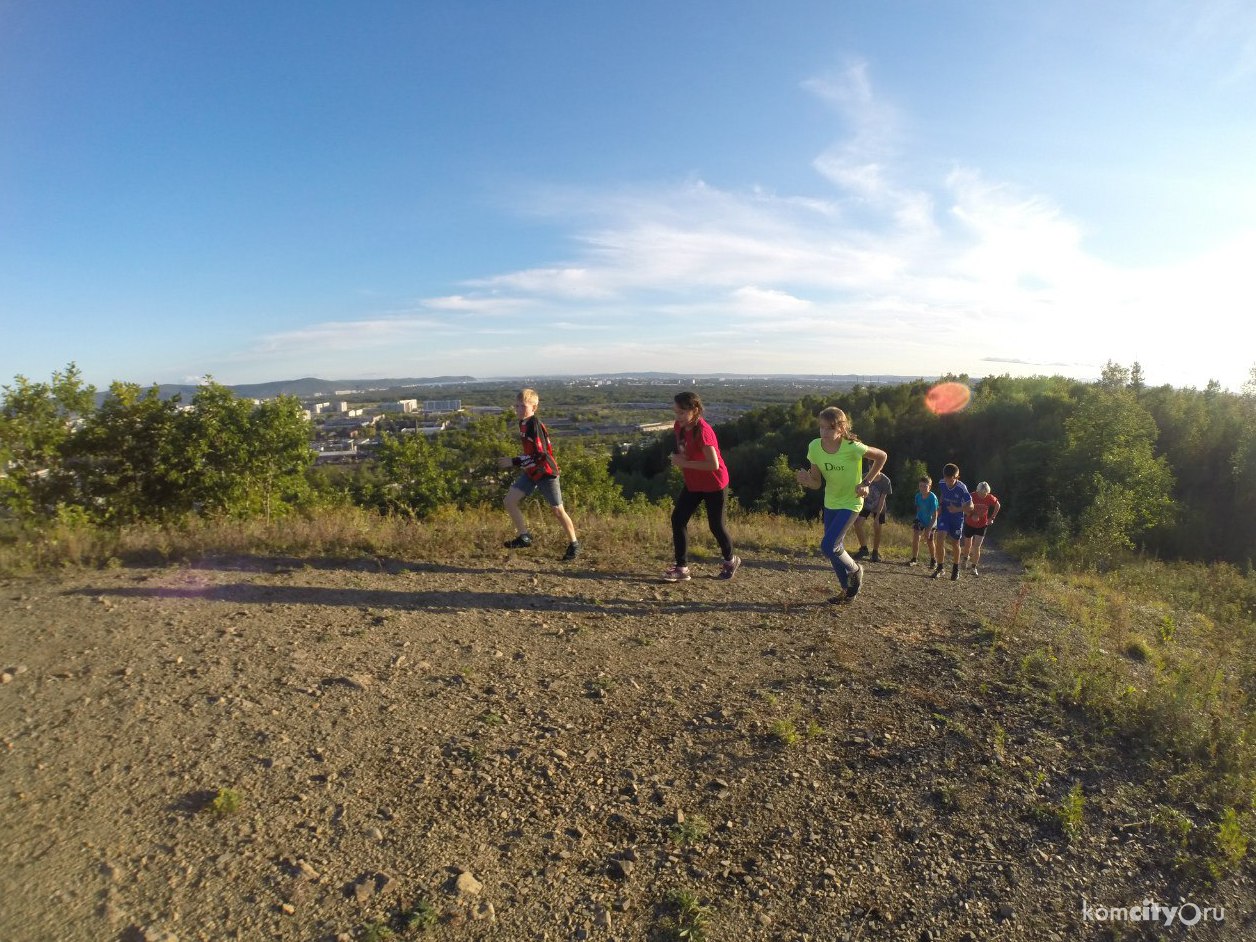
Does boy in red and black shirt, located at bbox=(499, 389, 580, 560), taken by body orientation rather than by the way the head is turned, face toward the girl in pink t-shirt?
no

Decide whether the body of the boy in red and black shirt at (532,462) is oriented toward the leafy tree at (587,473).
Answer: no

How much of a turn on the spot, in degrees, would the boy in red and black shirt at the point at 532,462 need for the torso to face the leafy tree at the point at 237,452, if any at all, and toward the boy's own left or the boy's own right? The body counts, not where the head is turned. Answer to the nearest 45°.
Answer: approximately 45° to the boy's own right

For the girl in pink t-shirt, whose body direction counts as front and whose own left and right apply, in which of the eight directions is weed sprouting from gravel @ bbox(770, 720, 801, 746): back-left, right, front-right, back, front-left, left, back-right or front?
front-left

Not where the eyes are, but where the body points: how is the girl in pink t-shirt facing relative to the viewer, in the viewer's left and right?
facing the viewer and to the left of the viewer

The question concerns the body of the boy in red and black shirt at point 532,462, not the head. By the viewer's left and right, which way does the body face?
facing to the left of the viewer

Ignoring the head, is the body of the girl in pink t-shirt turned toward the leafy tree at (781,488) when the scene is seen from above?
no

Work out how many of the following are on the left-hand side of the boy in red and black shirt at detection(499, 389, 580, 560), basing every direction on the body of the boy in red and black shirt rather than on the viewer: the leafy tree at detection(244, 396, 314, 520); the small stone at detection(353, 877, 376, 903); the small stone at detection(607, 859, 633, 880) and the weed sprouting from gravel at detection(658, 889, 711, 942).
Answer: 3

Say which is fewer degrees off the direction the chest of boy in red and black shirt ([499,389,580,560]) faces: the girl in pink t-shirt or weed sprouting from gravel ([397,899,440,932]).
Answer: the weed sprouting from gravel

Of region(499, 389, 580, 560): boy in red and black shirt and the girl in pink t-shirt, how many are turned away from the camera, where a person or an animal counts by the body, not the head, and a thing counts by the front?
0

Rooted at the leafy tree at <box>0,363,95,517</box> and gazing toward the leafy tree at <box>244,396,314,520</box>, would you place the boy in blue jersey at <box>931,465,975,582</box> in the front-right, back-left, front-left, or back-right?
front-right

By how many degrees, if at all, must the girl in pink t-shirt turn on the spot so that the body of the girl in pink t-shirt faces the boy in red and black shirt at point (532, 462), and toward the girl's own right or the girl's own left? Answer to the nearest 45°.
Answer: approximately 45° to the girl's own right

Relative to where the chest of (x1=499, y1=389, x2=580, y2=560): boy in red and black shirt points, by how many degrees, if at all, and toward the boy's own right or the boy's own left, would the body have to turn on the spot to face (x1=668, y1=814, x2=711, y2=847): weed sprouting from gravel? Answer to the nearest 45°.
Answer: approximately 90° to the boy's own left

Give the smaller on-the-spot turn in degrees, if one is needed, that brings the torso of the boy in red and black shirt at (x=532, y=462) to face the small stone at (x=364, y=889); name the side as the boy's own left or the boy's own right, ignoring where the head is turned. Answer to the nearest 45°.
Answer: approximately 90° to the boy's own left

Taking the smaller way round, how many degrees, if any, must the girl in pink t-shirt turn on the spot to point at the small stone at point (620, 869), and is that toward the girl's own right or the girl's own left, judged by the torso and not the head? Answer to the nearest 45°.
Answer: approximately 45° to the girl's own left

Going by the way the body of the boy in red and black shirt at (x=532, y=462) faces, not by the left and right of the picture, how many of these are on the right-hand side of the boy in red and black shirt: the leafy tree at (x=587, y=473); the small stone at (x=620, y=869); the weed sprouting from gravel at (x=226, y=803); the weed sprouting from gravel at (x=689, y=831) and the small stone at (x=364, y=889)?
1
